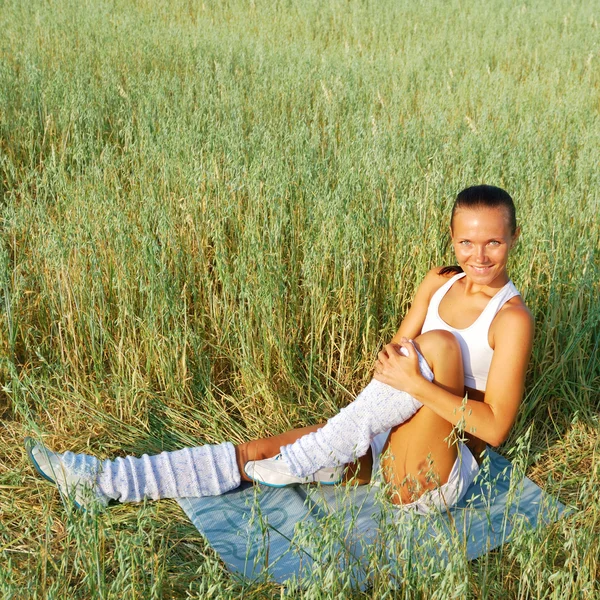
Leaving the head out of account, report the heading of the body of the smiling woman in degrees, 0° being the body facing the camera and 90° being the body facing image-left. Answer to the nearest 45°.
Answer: approximately 45°

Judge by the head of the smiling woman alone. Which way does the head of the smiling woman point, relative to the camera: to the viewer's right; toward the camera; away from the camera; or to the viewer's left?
toward the camera
